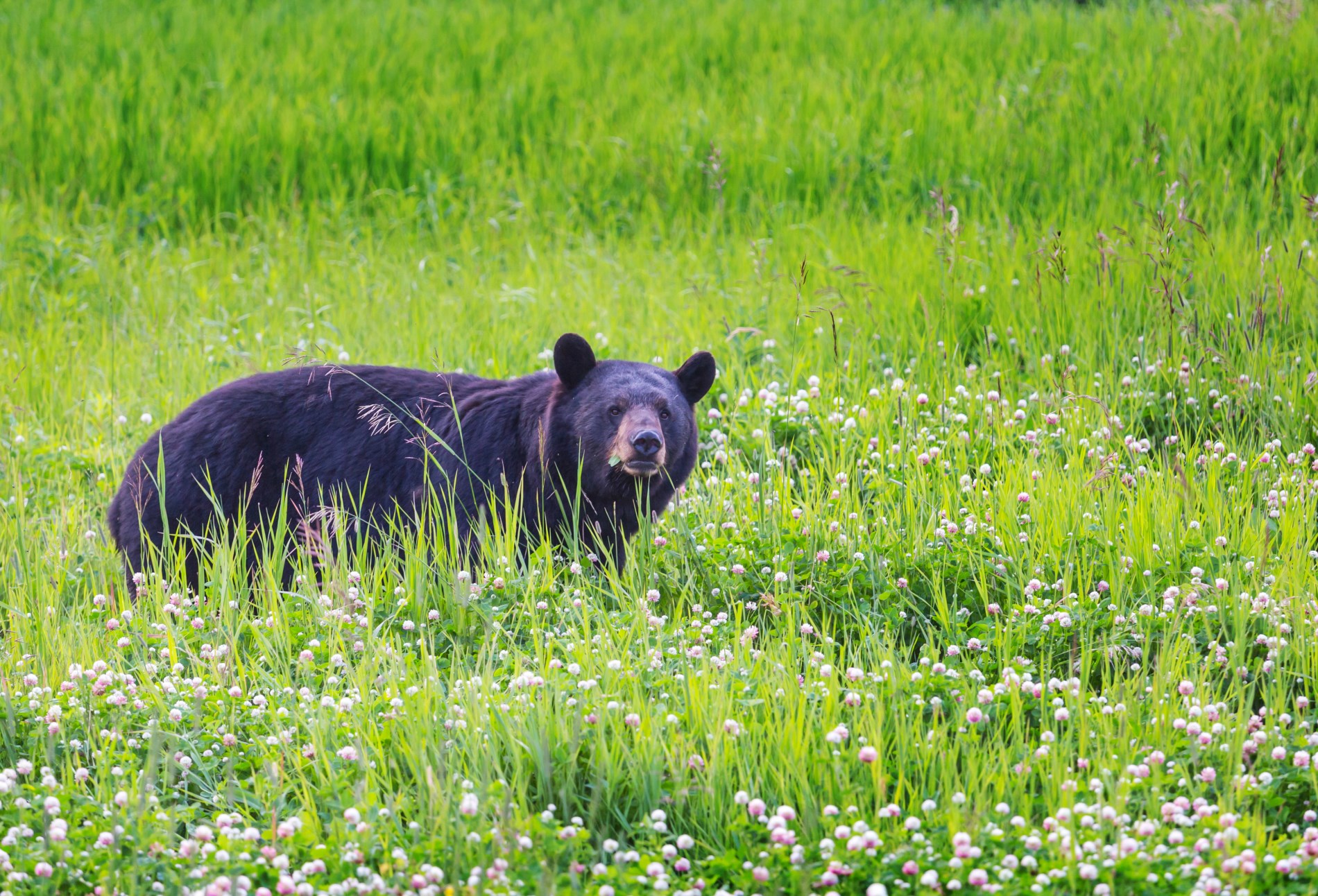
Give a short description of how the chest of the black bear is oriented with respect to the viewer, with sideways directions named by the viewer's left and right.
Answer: facing to the right of the viewer
